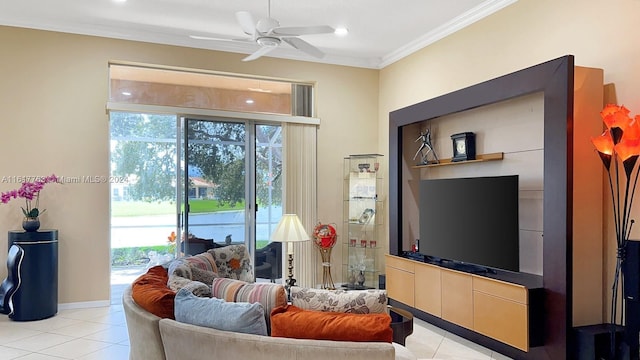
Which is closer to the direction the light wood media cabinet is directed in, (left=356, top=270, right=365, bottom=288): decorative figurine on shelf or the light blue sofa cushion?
the light blue sofa cushion

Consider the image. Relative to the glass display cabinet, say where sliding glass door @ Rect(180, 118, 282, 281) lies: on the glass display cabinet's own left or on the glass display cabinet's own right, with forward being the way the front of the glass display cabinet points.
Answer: on the glass display cabinet's own right

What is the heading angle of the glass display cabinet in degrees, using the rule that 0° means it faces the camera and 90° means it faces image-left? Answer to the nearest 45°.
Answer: approximately 0°

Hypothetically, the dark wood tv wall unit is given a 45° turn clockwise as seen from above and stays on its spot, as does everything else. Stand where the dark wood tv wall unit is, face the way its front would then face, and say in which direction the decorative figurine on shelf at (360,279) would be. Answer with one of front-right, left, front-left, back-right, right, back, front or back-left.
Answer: front-right

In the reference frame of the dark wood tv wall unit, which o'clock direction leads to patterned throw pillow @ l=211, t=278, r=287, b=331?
The patterned throw pillow is roughly at 12 o'clock from the dark wood tv wall unit.

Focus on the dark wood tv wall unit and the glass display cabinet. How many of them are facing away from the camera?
0

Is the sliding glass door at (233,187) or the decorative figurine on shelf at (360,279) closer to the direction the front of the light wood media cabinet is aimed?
the sliding glass door

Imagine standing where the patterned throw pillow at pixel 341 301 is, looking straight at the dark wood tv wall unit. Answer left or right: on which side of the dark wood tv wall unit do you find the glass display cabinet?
left

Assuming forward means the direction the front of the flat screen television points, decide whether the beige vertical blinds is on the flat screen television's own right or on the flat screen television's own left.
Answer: on the flat screen television's own right

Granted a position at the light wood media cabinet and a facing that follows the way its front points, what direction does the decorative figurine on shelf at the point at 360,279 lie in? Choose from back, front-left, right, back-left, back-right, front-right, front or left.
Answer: right

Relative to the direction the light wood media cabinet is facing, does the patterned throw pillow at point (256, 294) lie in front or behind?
in front

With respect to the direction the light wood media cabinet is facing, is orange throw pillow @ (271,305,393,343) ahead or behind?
ahead

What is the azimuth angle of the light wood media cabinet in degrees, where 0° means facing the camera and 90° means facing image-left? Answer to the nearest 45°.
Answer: approximately 45°

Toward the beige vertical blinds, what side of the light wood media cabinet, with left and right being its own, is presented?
right
